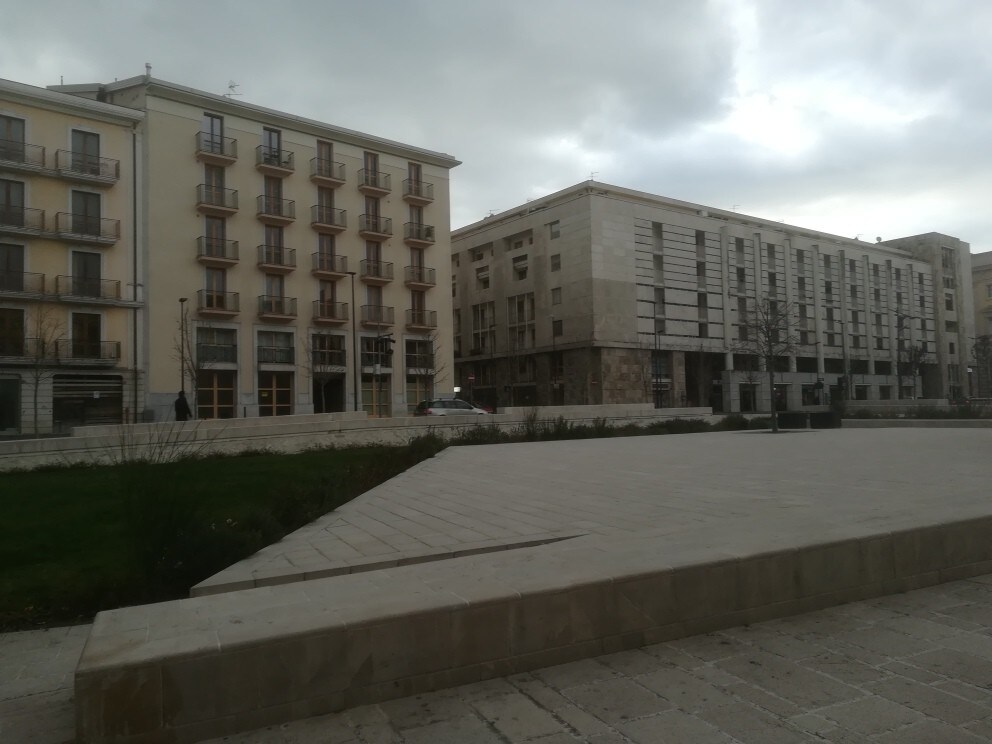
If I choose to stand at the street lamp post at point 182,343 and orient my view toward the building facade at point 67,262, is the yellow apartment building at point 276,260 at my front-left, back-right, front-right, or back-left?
back-right

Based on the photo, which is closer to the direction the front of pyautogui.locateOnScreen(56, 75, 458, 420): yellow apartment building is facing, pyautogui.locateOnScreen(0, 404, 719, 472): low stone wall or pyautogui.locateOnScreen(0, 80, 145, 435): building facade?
the low stone wall

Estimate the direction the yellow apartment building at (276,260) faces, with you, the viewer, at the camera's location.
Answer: facing the viewer and to the right of the viewer

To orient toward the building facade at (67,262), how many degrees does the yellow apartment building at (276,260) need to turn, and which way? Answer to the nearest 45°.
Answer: approximately 135° to its right
